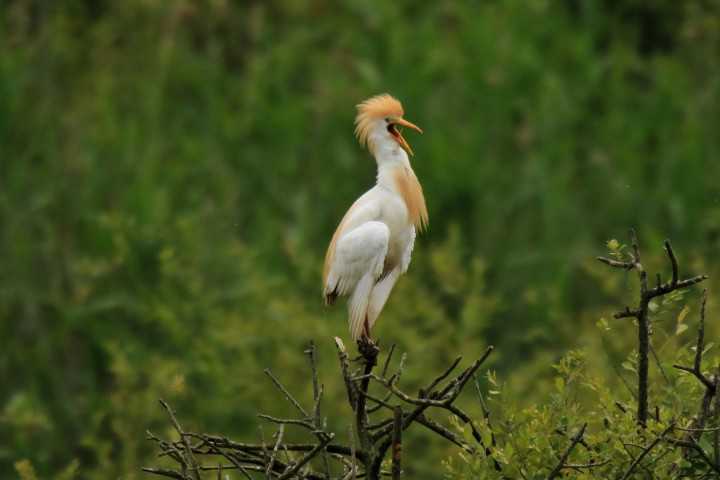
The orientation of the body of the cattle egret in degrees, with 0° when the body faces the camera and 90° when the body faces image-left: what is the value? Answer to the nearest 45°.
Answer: approximately 270°

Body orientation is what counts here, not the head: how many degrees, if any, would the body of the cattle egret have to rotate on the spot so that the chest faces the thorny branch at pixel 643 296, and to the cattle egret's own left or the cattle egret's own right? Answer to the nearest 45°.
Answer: approximately 45° to the cattle egret's own right
